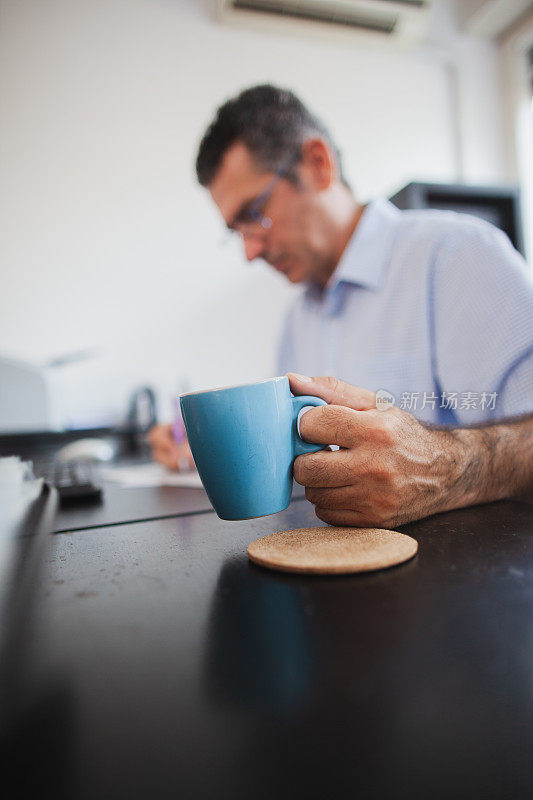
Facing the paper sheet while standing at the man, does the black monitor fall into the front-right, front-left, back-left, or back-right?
back-right

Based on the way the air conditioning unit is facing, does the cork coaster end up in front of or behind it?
in front

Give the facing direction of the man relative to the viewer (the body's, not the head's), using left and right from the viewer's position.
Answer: facing the viewer and to the left of the viewer

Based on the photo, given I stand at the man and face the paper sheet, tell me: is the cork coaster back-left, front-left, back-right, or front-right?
front-left

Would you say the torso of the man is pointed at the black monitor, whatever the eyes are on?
no

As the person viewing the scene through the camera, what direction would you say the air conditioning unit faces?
facing the viewer

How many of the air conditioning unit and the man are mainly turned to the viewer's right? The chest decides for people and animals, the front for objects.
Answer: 0

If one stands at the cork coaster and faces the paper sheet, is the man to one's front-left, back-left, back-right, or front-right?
front-right

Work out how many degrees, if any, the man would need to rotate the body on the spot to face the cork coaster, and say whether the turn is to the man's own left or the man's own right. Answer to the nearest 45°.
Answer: approximately 45° to the man's own left
